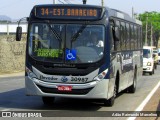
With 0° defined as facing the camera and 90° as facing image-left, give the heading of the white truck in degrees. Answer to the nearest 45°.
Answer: approximately 45°
